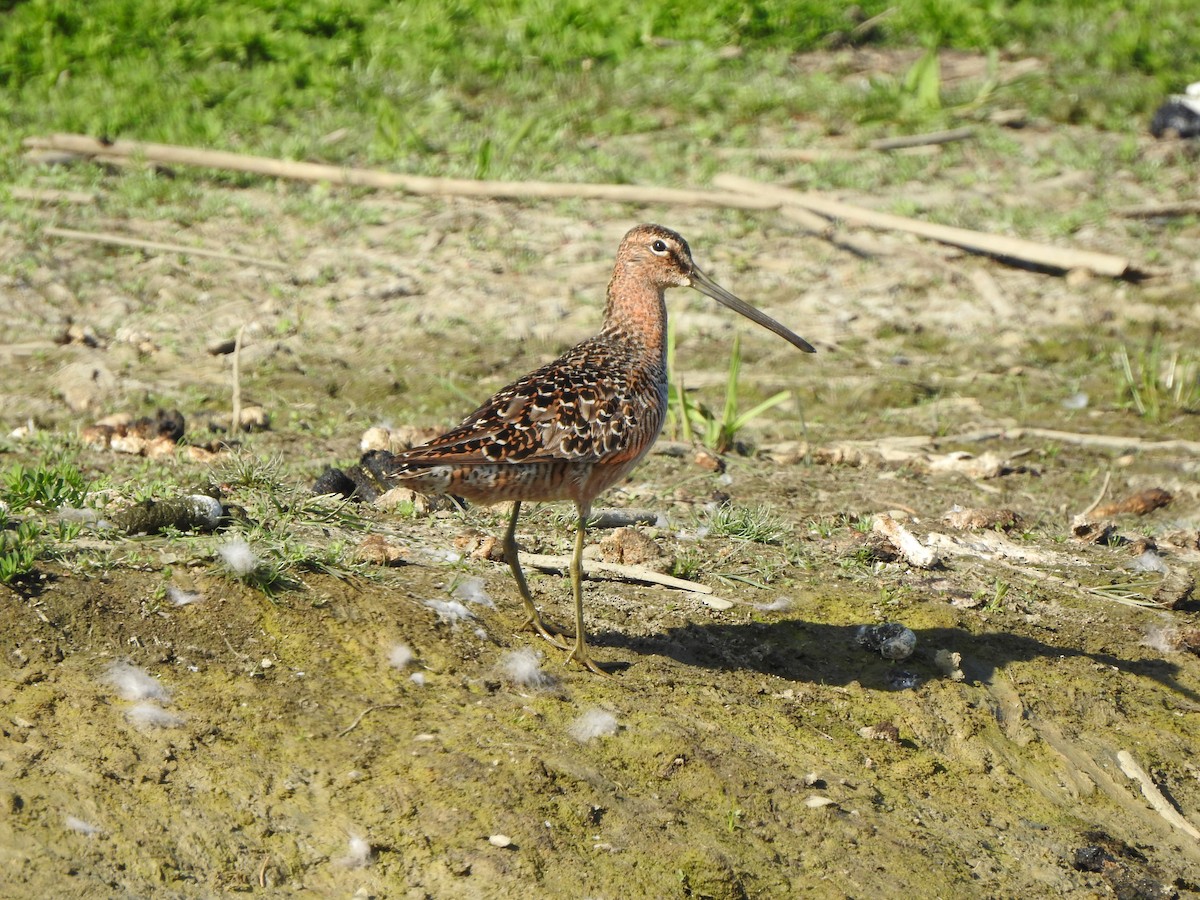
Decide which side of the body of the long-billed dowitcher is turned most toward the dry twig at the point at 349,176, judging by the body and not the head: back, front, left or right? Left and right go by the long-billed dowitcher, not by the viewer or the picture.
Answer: left

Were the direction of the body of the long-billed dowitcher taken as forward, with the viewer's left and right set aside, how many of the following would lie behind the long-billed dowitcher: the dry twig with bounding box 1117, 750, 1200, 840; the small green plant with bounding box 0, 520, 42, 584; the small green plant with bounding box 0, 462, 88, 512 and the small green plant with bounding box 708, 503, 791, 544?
2

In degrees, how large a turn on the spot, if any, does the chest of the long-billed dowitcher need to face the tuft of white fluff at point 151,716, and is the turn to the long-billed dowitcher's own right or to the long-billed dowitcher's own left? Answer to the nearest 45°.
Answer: approximately 135° to the long-billed dowitcher's own right

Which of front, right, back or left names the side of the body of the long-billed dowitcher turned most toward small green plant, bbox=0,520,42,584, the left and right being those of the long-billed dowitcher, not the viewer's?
back

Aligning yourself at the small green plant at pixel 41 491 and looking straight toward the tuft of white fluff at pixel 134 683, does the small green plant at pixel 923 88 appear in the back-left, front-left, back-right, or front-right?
back-left

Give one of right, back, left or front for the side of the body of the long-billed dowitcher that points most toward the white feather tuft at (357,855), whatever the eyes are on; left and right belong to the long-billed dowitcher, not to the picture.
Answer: right

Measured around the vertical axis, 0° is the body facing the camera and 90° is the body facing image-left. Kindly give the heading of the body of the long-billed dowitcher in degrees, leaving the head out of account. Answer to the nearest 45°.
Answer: approximately 270°

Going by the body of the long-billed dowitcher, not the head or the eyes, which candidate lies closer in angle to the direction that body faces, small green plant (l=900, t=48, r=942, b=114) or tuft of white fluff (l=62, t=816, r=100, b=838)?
the small green plant

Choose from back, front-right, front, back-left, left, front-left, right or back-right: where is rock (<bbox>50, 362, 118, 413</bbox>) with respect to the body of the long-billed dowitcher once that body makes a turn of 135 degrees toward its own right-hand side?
right

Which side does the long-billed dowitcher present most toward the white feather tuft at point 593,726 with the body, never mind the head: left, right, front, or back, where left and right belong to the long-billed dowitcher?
right

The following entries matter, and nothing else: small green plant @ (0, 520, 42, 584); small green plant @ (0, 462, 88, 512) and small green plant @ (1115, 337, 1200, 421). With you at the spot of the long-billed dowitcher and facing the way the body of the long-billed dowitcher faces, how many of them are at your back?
2

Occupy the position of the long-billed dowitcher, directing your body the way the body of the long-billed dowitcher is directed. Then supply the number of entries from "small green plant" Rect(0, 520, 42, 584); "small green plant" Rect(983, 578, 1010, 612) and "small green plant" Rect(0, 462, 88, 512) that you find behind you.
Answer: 2
